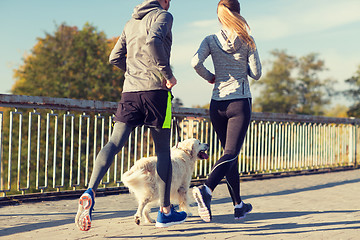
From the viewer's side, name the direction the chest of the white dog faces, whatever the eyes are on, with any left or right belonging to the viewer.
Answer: facing away from the viewer and to the right of the viewer

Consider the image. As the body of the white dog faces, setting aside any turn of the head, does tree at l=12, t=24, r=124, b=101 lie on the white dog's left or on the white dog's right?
on the white dog's left
